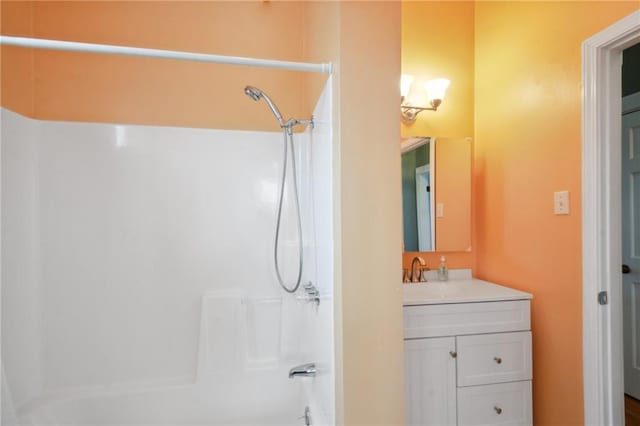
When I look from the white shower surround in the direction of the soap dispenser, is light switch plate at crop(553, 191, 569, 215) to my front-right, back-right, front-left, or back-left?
front-right

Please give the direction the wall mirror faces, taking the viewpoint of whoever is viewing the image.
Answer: facing the viewer

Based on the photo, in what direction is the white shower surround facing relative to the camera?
toward the camera

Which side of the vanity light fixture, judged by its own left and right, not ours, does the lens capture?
front

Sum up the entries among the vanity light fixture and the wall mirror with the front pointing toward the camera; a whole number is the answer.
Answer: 2

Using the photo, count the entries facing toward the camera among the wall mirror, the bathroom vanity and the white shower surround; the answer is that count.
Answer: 3

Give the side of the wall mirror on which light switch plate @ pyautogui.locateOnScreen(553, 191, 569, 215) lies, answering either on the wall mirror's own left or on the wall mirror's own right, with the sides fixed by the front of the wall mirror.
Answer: on the wall mirror's own left

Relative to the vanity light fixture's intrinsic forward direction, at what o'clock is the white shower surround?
The white shower surround is roughly at 2 o'clock from the vanity light fixture.

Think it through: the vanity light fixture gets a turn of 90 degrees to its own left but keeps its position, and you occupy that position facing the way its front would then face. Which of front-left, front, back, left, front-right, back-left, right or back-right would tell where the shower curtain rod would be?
back-right

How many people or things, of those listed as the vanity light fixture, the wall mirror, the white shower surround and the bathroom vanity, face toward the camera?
4

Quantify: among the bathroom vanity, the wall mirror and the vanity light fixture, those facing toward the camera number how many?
3

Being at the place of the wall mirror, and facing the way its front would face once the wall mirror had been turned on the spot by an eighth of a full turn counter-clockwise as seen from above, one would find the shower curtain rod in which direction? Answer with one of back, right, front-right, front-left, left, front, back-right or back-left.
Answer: right
